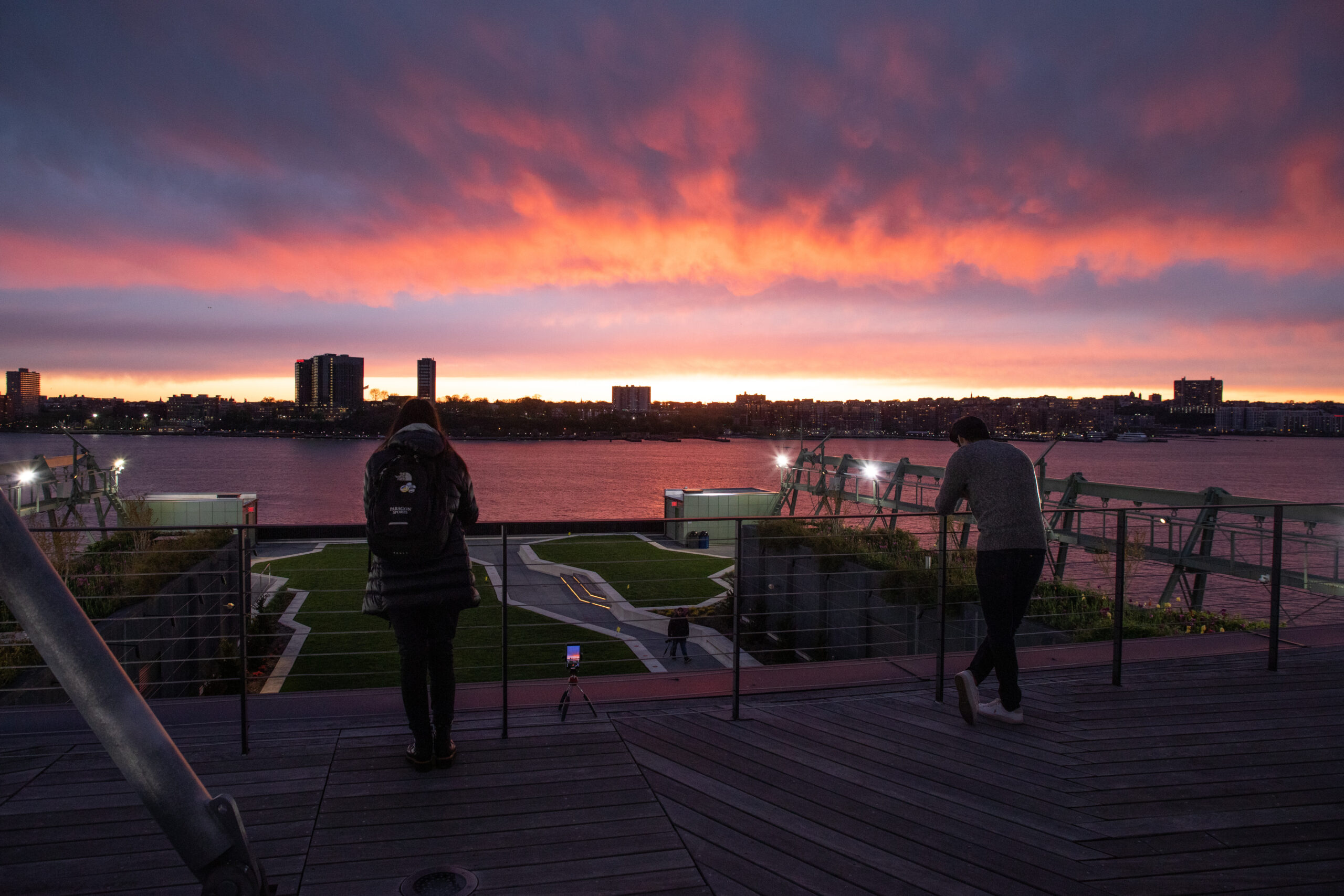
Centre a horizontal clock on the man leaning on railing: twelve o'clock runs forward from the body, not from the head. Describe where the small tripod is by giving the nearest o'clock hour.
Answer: The small tripod is roughly at 10 o'clock from the man leaning on railing.

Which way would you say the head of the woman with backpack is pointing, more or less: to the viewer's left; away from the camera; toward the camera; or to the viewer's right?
away from the camera

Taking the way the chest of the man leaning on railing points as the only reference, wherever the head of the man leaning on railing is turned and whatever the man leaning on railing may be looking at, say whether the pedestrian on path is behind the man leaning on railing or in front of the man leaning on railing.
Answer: in front

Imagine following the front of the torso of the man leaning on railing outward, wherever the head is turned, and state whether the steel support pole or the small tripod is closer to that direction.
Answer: the small tripod

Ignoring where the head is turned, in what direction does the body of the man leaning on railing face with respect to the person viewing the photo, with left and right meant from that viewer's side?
facing away from the viewer and to the left of the viewer

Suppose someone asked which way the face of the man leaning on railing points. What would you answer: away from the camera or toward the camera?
away from the camera

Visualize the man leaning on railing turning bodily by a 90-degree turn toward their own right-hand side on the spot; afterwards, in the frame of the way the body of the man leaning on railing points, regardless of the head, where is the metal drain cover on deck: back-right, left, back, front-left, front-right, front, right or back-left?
back

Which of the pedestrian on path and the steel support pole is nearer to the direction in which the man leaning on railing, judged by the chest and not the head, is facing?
the pedestrian on path

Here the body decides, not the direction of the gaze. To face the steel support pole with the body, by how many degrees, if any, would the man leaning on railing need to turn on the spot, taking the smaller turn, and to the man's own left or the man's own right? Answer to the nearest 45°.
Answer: approximately 90° to the man's own left

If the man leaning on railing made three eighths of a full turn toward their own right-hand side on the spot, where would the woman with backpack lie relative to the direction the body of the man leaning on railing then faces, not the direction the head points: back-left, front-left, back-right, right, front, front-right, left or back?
back-right
